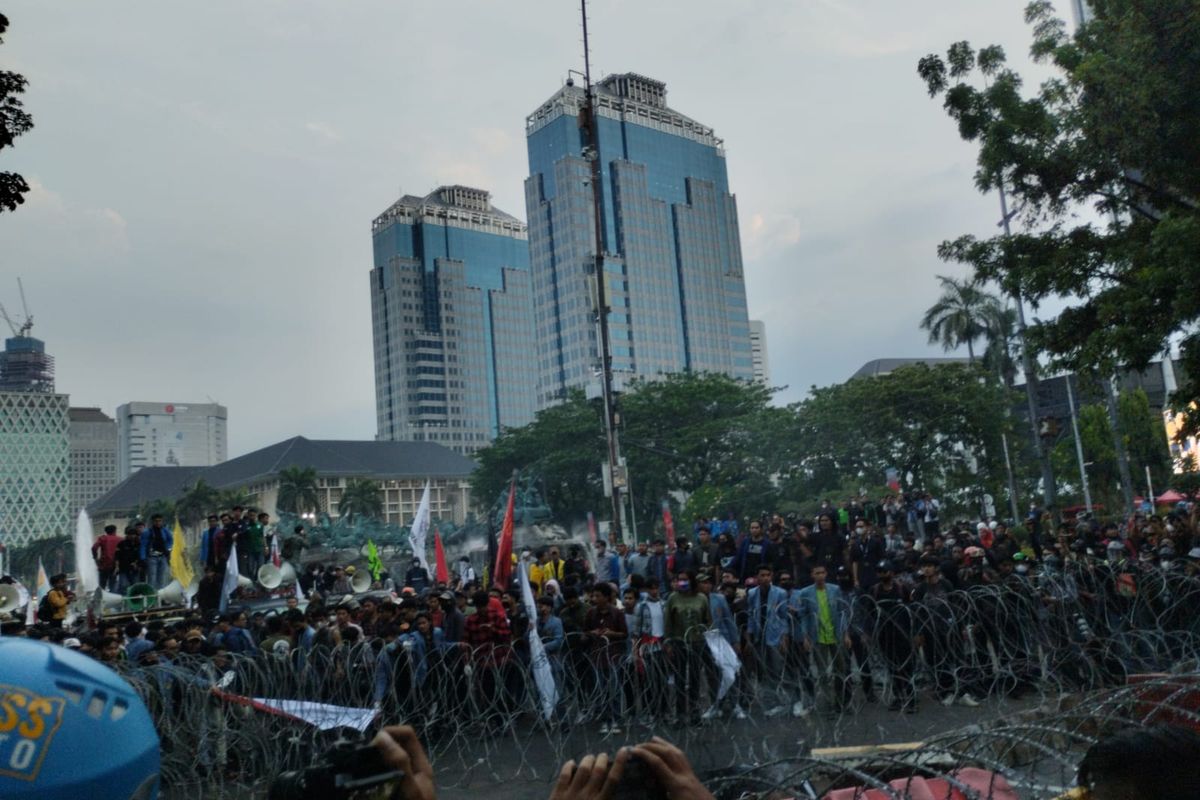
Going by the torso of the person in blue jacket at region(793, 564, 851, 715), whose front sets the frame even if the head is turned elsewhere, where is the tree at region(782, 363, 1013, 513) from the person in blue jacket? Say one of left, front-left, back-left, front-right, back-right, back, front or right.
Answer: back

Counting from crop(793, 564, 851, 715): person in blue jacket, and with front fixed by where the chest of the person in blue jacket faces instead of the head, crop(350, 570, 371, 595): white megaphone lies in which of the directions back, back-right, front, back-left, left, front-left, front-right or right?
back-right

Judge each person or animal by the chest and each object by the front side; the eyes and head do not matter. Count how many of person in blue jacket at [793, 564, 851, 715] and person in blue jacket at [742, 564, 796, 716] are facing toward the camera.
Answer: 2

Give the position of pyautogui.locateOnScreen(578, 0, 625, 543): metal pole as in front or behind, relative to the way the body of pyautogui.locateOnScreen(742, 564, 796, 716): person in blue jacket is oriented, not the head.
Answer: behind

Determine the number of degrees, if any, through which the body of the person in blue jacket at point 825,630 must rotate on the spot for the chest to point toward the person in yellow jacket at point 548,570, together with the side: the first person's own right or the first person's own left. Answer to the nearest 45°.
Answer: approximately 135° to the first person's own right

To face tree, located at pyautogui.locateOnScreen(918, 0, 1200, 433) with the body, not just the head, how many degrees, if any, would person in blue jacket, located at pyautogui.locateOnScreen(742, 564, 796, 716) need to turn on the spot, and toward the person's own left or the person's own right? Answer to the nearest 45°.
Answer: approximately 135° to the person's own left

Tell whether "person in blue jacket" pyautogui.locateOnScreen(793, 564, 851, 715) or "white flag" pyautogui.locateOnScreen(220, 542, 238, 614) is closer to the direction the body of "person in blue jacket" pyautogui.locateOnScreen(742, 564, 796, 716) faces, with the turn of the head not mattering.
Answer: the person in blue jacket

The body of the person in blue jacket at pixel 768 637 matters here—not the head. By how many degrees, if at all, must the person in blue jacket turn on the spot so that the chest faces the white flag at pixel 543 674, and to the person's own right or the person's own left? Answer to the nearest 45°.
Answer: approximately 45° to the person's own right

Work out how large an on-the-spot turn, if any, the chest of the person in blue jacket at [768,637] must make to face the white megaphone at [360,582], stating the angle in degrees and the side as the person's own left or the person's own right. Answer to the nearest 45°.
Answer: approximately 135° to the person's own right

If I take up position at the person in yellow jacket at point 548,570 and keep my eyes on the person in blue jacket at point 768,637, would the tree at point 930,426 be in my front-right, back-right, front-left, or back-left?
back-left

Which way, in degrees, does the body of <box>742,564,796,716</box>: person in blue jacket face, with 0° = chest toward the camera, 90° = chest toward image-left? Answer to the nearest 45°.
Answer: approximately 0°

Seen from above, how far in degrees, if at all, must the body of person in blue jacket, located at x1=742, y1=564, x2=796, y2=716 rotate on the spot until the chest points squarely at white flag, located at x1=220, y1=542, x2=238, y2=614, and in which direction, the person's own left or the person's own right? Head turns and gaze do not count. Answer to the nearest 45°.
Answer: approximately 135° to the person's own right
